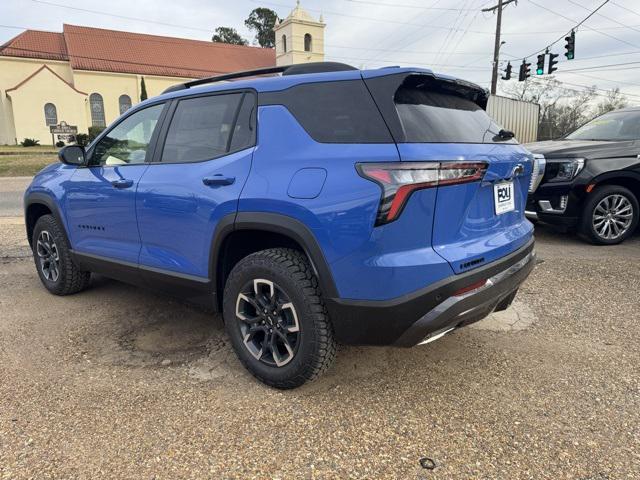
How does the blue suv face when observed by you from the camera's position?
facing away from the viewer and to the left of the viewer

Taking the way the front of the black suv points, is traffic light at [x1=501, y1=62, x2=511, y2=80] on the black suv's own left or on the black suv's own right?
on the black suv's own right

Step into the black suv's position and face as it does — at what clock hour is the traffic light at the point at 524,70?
The traffic light is roughly at 4 o'clock from the black suv.

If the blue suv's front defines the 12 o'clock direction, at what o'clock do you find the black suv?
The black suv is roughly at 3 o'clock from the blue suv.

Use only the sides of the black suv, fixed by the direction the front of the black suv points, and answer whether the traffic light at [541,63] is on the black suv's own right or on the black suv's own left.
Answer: on the black suv's own right

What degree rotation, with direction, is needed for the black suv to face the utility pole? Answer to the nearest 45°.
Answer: approximately 135° to its right

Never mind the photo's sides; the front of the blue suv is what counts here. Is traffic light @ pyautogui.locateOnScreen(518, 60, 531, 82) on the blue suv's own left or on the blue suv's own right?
on the blue suv's own right

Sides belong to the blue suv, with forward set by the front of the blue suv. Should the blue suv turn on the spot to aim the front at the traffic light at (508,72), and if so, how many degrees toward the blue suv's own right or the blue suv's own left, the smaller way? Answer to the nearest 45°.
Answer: approximately 90° to the blue suv's own right

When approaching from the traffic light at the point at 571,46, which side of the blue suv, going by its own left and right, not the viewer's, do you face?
right

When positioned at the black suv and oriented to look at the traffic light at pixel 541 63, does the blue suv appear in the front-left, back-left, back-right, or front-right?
back-left

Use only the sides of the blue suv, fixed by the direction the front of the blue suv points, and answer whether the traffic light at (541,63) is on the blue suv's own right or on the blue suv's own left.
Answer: on the blue suv's own right

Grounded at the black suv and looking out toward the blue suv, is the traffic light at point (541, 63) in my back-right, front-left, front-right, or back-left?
back-right
